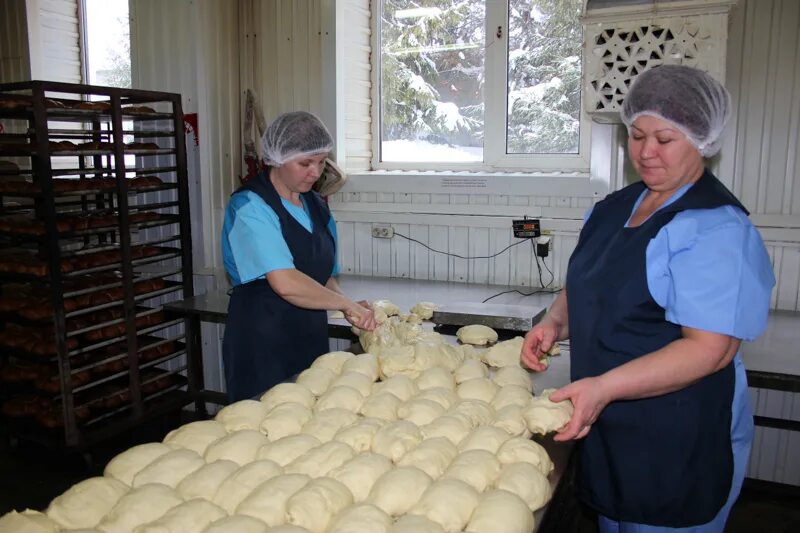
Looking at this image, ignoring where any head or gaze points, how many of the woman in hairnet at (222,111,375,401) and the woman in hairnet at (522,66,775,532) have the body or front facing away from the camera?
0

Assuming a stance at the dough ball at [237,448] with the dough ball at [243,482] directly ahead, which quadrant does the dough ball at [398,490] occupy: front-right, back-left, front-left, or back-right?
front-left

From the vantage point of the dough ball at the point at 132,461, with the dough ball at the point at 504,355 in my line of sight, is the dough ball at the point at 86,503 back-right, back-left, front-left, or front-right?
back-right

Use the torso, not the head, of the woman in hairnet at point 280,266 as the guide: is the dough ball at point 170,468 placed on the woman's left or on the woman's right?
on the woman's right

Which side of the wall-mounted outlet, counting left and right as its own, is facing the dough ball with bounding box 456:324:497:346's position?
front

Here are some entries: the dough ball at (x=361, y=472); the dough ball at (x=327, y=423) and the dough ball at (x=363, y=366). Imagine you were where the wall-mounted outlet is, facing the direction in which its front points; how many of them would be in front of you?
3

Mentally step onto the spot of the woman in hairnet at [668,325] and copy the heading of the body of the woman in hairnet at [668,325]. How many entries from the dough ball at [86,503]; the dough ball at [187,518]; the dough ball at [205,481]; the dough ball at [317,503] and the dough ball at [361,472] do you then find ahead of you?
5

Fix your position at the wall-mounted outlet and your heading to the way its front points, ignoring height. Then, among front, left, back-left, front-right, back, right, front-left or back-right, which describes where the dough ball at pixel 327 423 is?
front

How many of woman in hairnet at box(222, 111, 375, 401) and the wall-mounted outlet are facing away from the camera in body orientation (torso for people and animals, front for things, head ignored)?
0

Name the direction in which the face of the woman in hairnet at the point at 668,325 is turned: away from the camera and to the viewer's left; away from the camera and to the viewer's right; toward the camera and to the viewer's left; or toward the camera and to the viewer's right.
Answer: toward the camera and to the viewer's left

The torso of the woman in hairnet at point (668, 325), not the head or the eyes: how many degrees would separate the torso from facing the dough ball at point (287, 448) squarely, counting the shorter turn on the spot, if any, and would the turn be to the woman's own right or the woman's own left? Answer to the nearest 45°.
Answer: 0° — they already face it

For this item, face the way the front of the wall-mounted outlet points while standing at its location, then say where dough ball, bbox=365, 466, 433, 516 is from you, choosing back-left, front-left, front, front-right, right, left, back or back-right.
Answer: front

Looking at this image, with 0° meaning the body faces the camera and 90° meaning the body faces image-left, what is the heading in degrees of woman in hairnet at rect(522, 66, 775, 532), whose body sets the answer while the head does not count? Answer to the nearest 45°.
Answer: approximately 45°

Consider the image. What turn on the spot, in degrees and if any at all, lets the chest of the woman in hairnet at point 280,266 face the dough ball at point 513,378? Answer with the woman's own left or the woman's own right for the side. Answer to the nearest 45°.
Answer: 0° — they already face it

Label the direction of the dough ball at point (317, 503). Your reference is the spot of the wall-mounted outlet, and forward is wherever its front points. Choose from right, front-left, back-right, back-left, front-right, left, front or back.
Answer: front

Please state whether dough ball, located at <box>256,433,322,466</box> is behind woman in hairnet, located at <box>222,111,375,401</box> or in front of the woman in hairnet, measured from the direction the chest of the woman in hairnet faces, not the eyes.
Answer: in front

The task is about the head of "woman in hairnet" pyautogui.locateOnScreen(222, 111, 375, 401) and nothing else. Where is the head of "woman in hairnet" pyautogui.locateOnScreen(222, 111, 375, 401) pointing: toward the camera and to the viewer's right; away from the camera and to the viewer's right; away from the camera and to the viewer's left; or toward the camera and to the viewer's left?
toward the camera and to the viewer's right

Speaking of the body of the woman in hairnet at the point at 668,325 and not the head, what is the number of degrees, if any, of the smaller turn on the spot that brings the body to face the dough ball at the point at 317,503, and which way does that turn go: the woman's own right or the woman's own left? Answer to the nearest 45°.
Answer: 0° — they already face it

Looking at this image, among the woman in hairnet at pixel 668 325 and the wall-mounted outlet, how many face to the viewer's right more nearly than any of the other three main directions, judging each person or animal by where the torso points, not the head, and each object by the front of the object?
0

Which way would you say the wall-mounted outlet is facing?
toward the camera
